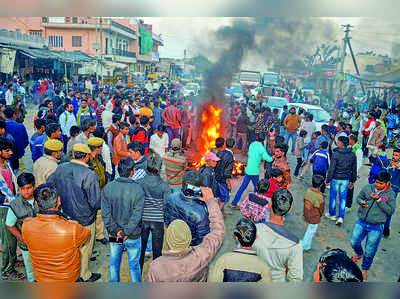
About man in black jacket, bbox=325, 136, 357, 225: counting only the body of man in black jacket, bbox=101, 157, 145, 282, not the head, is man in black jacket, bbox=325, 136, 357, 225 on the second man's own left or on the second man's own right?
on the second man's own right

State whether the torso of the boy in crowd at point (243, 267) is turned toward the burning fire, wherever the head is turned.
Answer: yes

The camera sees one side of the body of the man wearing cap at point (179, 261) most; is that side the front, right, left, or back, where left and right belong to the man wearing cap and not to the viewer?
back

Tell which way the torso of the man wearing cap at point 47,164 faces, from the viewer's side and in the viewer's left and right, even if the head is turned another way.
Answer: facing away from the viewer and to the right of the viewer

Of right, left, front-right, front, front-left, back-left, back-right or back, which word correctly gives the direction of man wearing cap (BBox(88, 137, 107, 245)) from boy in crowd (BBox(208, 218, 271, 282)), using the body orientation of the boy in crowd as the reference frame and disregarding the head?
front-left

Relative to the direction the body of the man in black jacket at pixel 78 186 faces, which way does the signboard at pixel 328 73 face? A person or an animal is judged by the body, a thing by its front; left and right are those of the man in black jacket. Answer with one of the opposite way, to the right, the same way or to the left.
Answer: the opposite way

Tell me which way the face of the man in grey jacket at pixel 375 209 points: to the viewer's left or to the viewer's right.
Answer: to the viewer's left

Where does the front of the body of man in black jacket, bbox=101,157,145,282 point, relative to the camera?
away from the camera

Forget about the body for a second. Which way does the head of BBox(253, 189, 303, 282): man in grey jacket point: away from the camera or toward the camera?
away from the camera

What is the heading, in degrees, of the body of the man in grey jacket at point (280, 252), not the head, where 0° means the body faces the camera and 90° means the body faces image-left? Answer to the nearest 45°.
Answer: approximately 180°
